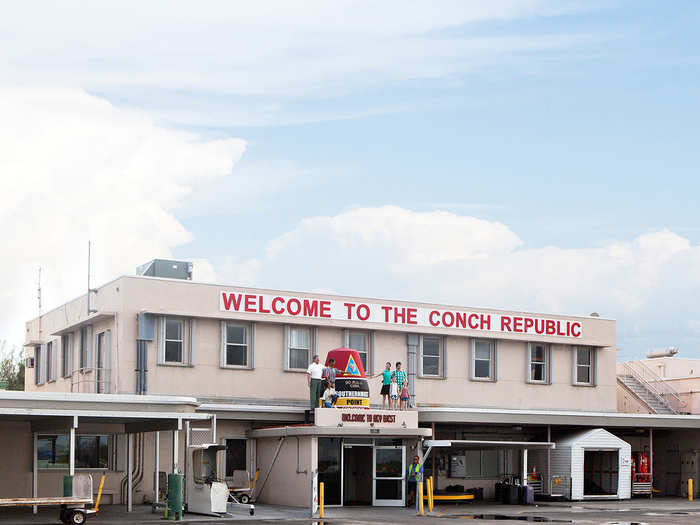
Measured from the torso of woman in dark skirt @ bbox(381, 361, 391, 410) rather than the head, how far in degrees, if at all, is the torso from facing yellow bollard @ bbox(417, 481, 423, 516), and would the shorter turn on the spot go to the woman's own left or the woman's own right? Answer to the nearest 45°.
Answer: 0° — they already face it

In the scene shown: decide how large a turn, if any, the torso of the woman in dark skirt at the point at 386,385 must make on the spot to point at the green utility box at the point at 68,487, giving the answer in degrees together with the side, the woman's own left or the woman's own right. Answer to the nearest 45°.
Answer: approximately 45° to the woman's own right

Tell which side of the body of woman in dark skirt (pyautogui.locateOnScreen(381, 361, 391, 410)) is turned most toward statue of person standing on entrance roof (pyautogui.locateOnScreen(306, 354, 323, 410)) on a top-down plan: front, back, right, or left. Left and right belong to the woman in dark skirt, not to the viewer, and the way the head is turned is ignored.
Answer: right

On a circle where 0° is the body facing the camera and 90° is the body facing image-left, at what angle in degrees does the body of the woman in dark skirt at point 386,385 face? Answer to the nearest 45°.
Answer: approximately 0°

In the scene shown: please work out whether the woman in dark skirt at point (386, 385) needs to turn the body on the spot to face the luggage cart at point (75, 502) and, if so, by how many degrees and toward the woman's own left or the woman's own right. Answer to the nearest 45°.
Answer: approximately 45° to the woman's own right

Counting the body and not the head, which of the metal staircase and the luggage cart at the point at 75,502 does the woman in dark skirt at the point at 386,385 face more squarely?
the luggage cart

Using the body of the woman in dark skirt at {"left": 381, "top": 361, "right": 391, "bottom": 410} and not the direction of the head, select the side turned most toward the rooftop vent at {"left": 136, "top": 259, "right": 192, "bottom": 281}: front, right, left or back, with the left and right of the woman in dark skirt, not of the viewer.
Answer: right

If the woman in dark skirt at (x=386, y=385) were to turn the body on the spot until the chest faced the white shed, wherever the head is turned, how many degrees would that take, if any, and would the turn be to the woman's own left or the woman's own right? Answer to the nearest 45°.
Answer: approximately 135° to the woman's own left

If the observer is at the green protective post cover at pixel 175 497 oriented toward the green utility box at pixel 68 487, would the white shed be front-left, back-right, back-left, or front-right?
back-right

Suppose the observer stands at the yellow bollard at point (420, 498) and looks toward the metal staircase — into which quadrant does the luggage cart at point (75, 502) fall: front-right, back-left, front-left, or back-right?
back-left
